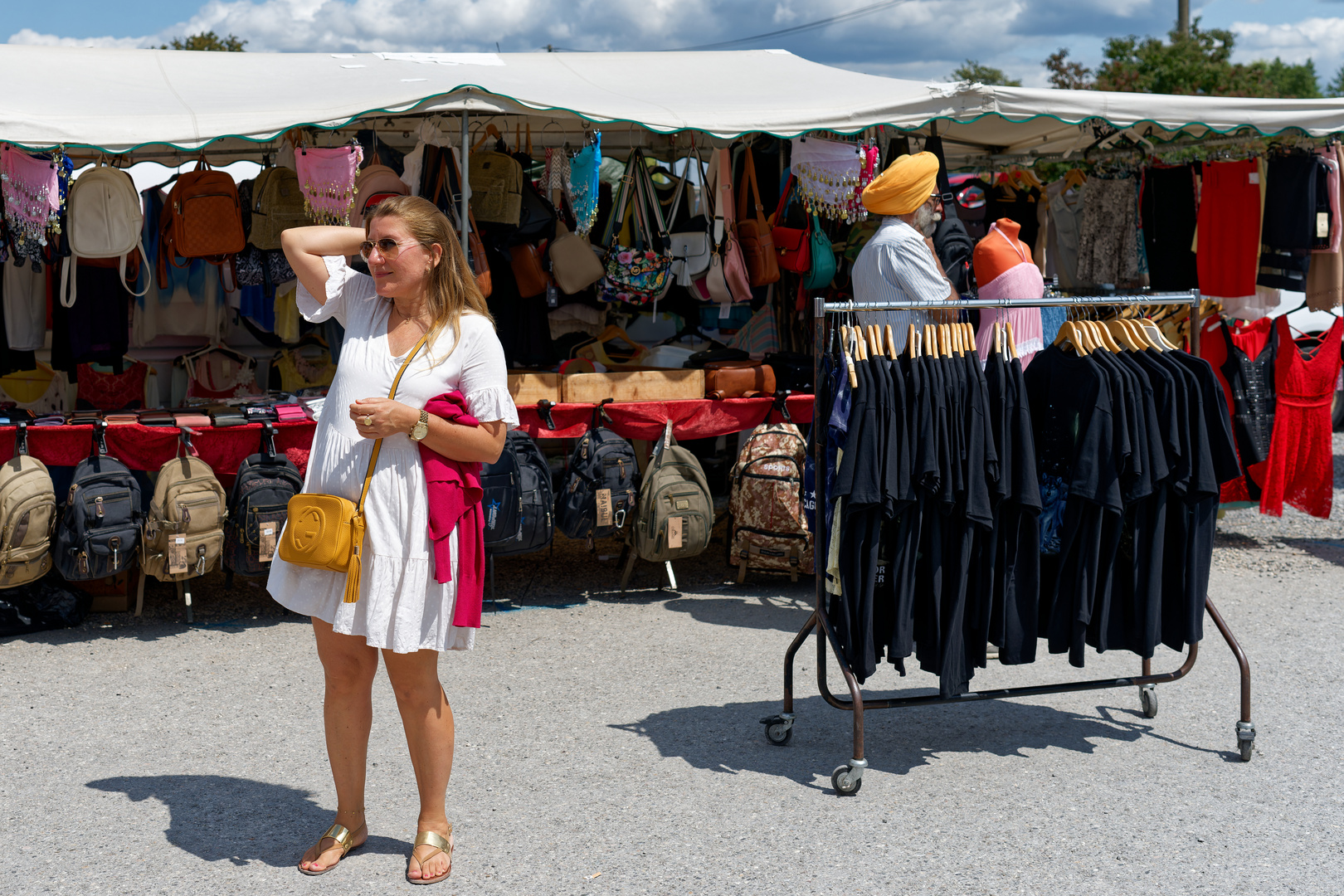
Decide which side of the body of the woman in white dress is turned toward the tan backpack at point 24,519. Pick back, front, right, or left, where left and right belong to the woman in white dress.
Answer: right

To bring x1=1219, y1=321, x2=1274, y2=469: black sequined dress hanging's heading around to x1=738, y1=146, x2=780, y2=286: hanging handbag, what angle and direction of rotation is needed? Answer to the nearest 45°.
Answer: approximately 90° to its right

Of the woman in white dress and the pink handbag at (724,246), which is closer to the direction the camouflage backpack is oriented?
the woman in white dress

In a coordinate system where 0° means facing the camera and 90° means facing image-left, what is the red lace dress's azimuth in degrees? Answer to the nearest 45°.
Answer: approximately 0°

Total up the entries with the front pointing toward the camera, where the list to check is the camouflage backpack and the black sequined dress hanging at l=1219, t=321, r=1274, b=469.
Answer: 2

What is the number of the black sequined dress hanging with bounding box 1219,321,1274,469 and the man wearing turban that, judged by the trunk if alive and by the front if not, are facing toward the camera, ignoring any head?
1

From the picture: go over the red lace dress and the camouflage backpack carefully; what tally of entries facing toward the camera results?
2

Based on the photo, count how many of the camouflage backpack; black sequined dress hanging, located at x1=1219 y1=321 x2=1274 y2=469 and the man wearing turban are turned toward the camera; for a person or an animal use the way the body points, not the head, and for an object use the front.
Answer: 2

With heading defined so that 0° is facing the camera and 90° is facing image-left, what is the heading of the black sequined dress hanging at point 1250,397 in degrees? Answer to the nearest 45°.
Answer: approximately 0°

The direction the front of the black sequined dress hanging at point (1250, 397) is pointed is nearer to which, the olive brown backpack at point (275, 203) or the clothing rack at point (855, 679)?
the clothing rack
